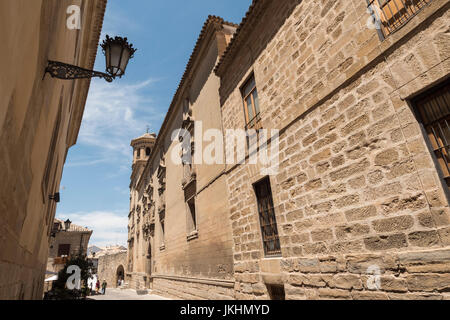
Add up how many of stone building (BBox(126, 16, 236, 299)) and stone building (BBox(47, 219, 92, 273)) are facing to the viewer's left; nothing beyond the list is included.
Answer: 1

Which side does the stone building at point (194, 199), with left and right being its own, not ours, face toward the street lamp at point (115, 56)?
left

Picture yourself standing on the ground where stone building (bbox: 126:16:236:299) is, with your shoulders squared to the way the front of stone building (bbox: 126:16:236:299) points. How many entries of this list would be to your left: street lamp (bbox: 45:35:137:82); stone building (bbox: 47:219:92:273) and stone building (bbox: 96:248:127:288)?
1

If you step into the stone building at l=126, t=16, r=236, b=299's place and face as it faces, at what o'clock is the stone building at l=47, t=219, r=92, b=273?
the stone building at l=47, t=219, r=92, b=273 is roughly at 2 o'clock from the stone building at l=126, t=16, r=236, b=299.

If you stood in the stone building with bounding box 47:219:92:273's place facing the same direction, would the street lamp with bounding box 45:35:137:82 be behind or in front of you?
in front

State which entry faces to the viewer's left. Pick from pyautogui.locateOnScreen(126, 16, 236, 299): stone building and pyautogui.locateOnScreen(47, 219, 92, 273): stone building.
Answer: pyautogui.locateOnScreen(126, 16, 236, 299): stone building

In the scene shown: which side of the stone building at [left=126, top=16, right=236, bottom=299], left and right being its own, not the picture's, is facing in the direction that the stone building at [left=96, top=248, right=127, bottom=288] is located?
right

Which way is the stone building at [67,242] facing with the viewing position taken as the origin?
facing the viewer and to the right of the viewer

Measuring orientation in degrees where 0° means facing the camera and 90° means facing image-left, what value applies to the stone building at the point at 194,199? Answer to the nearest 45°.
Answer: approximately 90°
